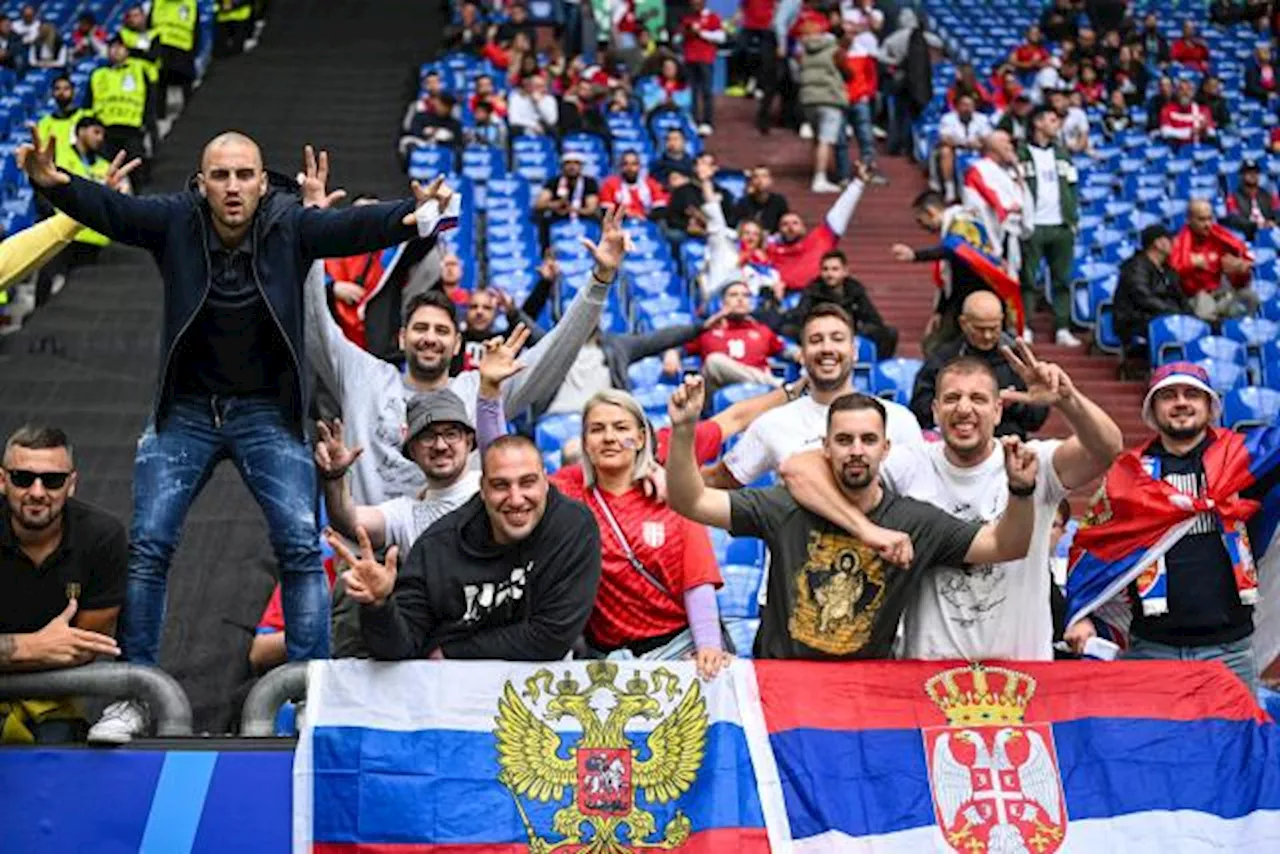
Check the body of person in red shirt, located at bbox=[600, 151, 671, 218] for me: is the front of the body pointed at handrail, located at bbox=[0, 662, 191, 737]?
yes

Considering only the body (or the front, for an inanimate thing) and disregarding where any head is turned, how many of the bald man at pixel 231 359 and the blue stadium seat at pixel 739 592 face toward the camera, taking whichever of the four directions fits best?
2

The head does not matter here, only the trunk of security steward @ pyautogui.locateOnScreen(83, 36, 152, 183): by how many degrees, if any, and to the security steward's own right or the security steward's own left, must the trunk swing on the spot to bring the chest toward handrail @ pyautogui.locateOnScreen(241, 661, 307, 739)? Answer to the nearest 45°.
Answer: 0° — they already face it

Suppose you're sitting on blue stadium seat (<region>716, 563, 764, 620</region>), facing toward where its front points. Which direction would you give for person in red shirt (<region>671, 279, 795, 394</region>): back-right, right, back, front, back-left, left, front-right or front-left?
back

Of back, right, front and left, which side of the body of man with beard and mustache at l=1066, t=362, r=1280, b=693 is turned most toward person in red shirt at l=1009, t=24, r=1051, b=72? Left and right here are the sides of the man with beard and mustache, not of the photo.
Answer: back

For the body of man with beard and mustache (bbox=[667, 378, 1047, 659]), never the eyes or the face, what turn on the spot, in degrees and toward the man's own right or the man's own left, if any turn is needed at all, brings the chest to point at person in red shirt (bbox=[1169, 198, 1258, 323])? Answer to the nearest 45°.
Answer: approximately 180°

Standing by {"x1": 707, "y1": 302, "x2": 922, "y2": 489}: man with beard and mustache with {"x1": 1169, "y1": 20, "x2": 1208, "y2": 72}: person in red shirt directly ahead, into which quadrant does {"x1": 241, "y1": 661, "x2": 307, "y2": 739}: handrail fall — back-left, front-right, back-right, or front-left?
back-left

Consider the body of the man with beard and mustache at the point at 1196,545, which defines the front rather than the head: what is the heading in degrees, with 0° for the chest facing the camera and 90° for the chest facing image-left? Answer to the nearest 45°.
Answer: approximately 0°

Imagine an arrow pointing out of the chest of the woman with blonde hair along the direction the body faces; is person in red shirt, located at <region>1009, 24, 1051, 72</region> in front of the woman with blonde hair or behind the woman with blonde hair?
behind

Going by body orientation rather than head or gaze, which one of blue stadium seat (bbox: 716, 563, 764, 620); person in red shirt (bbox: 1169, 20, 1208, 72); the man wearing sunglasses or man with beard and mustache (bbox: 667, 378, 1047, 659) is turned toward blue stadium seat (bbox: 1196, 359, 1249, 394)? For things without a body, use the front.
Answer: the person in red shirt

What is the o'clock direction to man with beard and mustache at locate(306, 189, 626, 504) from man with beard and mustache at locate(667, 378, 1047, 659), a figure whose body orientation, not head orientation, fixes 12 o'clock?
man with beard and mustache at locate(306, 189, 626, 504) is roughly at 4 o'clock from man with beard and mustache at locate(667, 378, 1047, 659).

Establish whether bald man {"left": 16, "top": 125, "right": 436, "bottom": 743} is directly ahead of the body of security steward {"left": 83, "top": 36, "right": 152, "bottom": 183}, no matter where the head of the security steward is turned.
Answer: yes

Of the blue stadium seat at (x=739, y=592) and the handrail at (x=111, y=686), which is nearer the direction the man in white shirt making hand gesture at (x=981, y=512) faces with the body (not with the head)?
the handrail
